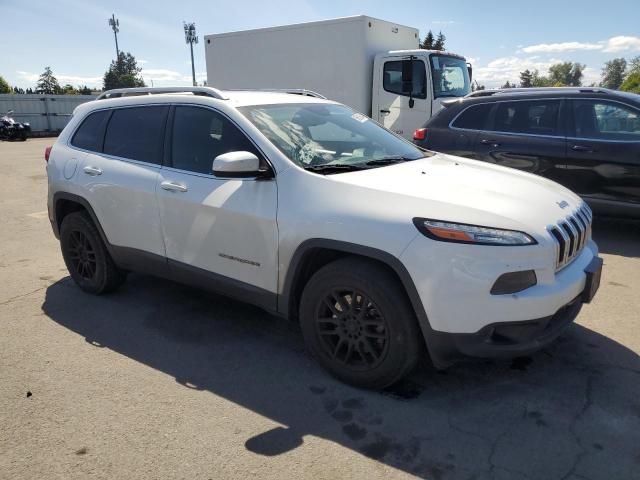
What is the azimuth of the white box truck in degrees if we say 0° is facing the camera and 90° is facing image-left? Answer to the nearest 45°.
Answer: approximately 315°

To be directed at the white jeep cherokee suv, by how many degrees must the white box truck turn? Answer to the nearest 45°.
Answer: approximately 45° to its right

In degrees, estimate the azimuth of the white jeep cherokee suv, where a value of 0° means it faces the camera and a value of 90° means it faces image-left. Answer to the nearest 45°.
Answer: approximately 315°

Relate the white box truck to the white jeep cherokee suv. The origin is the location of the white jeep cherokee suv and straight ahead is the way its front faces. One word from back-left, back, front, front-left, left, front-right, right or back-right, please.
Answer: back-left

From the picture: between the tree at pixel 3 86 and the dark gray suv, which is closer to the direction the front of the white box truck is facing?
the dark gray suv

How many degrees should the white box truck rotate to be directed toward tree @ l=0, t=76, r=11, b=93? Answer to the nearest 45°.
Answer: approximately 180°

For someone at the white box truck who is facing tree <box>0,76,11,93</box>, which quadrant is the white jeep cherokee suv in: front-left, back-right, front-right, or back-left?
back-left

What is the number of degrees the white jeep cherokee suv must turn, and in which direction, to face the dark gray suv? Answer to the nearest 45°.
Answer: approximately 90° to its left
